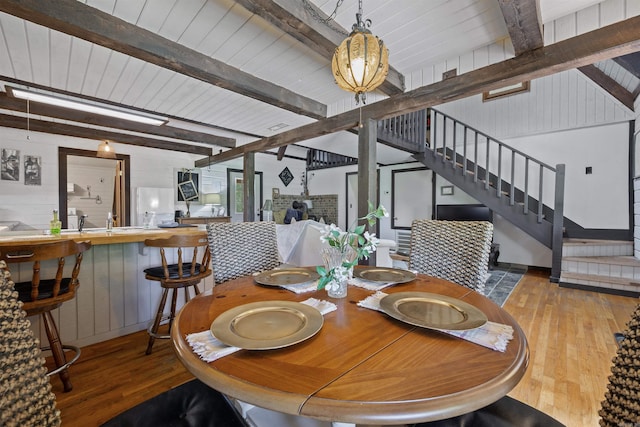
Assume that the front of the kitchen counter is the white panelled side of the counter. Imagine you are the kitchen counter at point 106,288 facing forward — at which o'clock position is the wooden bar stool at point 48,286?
The wooden bar stool is roughly at 2 o'clock from the kitchen counter.

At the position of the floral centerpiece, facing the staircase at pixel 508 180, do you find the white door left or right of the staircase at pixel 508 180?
left

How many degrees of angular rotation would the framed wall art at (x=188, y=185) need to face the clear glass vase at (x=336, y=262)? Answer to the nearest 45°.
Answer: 0° — it already faces it

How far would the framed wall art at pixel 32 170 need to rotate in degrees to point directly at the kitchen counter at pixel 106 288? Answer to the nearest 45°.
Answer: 0° — it already faces it

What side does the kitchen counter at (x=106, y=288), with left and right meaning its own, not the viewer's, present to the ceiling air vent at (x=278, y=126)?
left

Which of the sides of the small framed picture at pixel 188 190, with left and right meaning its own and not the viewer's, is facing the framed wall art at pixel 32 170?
right

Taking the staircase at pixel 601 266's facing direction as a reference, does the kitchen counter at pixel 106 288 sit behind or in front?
in front

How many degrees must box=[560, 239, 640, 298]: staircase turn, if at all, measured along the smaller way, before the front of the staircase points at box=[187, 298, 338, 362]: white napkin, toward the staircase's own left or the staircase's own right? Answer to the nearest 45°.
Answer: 0° — it already faces it

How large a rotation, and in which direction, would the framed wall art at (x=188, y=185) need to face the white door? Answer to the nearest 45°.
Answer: approximately 90° to its left

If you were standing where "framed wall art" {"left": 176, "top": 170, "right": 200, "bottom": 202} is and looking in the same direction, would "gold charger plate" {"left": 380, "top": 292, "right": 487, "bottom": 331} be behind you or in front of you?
in front

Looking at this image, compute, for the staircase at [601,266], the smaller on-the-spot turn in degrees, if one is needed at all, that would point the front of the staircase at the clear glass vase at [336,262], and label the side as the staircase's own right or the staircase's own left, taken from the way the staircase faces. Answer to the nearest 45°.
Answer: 0° — it already faces it
